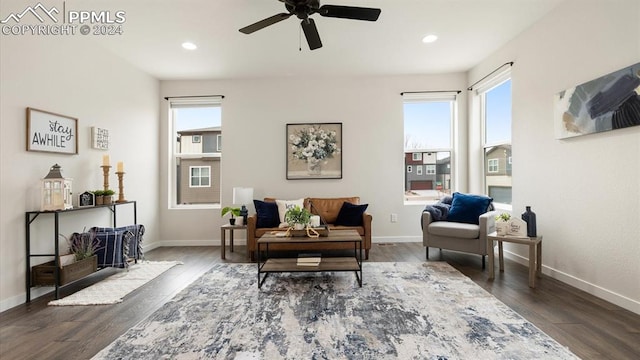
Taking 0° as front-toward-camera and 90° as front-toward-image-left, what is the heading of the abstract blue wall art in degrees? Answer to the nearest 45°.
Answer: approximately 45°

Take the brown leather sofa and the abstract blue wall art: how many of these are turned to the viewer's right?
0

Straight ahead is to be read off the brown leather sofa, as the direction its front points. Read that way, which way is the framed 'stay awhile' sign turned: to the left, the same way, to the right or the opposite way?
to the left

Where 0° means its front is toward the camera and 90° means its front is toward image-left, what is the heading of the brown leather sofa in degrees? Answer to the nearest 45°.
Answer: approximately 0°

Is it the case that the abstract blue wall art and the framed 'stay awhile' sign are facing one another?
yes

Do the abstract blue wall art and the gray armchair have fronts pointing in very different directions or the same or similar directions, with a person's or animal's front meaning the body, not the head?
same or similar directions

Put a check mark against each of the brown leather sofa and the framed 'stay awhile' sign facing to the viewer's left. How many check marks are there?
0

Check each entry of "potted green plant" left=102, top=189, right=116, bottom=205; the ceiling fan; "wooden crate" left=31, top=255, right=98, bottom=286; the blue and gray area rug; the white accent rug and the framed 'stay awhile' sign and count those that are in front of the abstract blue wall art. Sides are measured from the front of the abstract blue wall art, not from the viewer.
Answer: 6

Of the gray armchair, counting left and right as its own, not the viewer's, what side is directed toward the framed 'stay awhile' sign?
front

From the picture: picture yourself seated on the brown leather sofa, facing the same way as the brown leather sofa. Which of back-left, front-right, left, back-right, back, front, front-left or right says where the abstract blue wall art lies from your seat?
front-left

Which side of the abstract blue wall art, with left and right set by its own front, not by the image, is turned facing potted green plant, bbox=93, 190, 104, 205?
front

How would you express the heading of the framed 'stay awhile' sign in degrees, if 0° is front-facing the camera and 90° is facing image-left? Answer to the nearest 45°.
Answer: approximately 315°

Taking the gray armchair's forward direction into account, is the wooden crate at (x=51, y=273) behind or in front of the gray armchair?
in front

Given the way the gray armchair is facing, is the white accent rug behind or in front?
in front

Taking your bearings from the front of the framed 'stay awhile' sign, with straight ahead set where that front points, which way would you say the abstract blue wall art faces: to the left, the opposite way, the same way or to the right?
the opposite way

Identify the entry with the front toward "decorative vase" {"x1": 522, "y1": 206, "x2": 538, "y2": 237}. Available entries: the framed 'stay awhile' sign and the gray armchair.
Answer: the framed 'stay awhile' sign

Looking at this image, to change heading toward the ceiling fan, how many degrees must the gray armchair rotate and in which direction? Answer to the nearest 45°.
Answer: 0° — it already faces it

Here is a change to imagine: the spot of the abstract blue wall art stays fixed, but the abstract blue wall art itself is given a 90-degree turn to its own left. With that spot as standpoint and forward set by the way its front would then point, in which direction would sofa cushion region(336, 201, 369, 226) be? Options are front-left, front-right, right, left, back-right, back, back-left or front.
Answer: back-right

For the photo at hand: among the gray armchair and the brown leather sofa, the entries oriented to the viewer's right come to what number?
0
